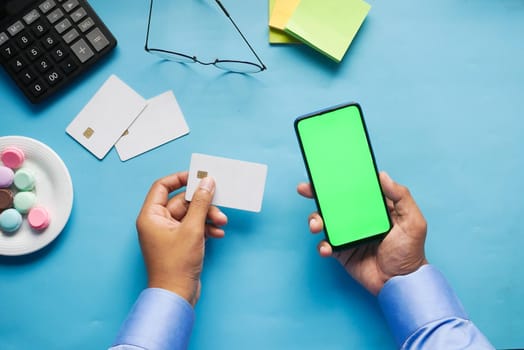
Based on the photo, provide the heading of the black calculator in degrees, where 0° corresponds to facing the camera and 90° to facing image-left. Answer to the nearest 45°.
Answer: approximately 0°

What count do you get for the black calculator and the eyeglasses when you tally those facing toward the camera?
2
